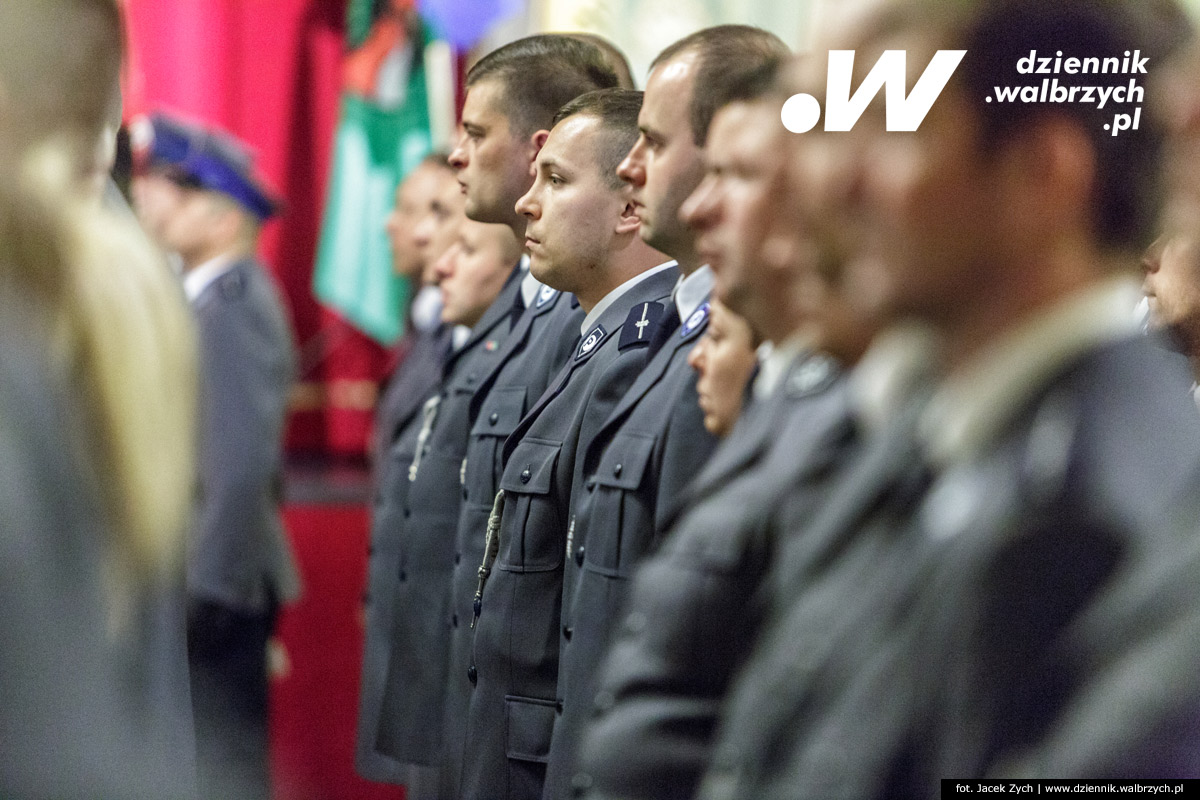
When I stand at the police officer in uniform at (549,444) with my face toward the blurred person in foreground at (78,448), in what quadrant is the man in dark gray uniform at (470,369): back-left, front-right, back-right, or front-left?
back-right

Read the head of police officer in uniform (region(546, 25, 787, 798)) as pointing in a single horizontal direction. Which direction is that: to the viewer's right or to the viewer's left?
to the viewer's left

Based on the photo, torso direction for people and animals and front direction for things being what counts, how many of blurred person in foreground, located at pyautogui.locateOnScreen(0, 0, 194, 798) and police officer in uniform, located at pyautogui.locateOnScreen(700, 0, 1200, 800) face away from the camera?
1

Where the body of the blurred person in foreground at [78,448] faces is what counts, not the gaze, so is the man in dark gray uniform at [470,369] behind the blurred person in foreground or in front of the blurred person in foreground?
in front

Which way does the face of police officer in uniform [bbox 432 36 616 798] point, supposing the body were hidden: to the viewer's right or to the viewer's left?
to the viewer's left

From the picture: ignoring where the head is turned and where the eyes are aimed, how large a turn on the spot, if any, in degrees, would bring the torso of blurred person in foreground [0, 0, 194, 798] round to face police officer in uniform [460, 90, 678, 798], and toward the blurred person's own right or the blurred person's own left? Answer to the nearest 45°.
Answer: approximately 45° to the blurred person's own right

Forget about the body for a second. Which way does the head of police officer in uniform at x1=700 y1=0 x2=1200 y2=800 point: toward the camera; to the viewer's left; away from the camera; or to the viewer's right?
to the viewer's left

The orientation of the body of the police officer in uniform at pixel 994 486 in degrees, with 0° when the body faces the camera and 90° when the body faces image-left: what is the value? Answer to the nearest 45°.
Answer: approximately 45°

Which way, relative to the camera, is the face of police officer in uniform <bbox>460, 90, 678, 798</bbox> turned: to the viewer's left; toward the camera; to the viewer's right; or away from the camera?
to the viewer's left
